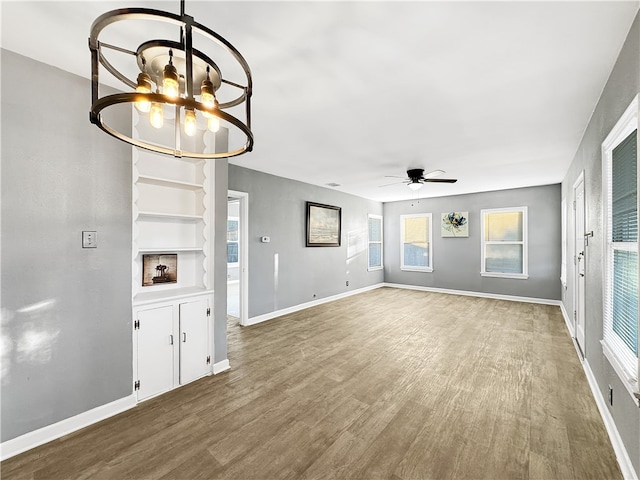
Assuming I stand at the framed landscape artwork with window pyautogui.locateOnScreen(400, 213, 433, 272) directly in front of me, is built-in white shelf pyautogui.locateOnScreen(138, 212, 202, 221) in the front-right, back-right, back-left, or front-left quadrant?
back-right

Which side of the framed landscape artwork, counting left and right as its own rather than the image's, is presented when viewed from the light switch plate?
right

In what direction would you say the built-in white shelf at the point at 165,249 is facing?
toward the camera

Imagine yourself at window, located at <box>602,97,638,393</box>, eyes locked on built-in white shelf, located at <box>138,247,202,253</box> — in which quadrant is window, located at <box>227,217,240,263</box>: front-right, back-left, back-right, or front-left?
front-right

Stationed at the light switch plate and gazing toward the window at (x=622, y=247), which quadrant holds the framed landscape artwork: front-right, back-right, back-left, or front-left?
front-left

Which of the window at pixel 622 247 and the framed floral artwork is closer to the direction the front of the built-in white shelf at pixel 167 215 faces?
the window

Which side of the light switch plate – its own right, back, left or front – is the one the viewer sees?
front

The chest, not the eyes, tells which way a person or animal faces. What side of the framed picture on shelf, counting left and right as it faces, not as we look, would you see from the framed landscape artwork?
left

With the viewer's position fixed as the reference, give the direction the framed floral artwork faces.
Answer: facing the viewer
